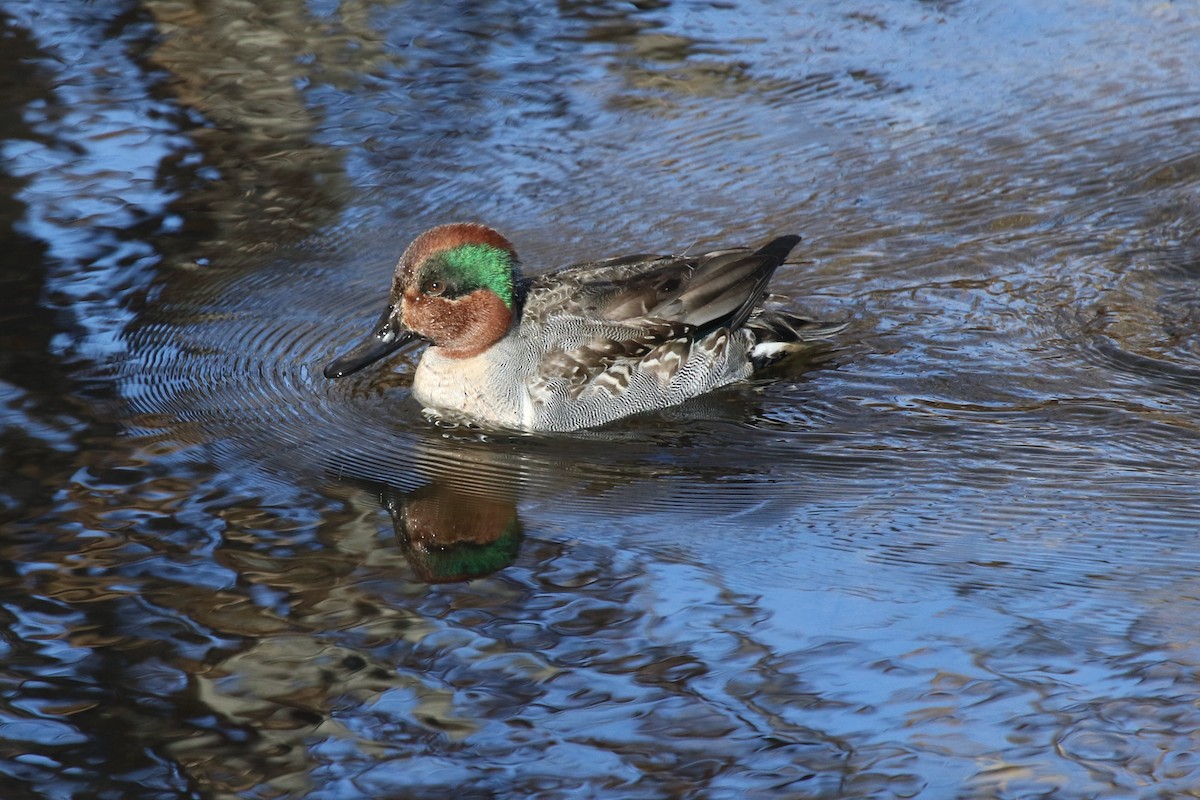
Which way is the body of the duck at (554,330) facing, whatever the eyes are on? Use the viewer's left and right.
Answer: facing the viewer and to the left of the viewer
